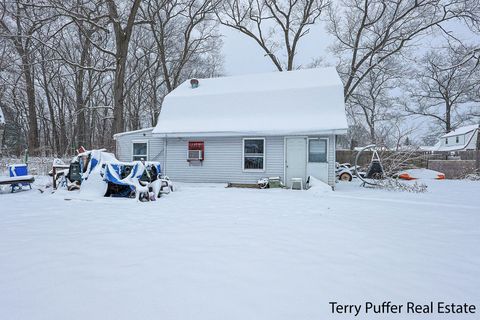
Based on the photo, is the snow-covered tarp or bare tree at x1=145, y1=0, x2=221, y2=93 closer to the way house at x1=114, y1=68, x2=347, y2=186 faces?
the snow-covered tarp

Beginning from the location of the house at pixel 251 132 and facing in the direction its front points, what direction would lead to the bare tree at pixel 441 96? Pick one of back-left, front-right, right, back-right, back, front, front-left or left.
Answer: back-left

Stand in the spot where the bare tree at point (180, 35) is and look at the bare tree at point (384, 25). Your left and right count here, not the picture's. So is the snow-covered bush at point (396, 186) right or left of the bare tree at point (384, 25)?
right

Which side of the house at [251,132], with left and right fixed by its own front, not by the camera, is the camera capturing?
front

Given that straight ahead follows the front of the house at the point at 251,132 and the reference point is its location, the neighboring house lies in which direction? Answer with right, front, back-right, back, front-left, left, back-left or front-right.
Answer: back-left

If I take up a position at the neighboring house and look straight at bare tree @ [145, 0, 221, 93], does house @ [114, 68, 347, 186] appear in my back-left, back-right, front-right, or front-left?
front-left

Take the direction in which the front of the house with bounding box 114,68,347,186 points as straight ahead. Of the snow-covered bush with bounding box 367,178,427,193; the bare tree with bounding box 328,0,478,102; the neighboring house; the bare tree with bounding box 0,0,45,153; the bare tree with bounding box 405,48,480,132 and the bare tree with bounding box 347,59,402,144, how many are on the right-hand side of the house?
1

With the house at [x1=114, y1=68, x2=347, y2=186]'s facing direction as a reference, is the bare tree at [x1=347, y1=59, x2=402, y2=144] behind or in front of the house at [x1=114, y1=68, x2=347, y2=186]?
behind

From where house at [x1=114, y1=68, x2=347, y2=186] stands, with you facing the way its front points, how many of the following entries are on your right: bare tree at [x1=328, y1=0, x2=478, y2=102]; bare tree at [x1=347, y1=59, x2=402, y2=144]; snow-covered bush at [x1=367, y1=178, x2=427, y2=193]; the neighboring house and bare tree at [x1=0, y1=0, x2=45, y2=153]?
1

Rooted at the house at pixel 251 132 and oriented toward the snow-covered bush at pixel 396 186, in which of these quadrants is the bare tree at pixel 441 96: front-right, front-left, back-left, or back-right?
front-left

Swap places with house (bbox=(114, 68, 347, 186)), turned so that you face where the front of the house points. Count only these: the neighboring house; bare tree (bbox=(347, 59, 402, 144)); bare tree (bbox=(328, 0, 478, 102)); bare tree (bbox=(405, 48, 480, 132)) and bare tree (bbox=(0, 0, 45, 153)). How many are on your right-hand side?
1

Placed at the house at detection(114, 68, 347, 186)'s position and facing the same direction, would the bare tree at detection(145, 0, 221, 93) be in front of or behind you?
behind
